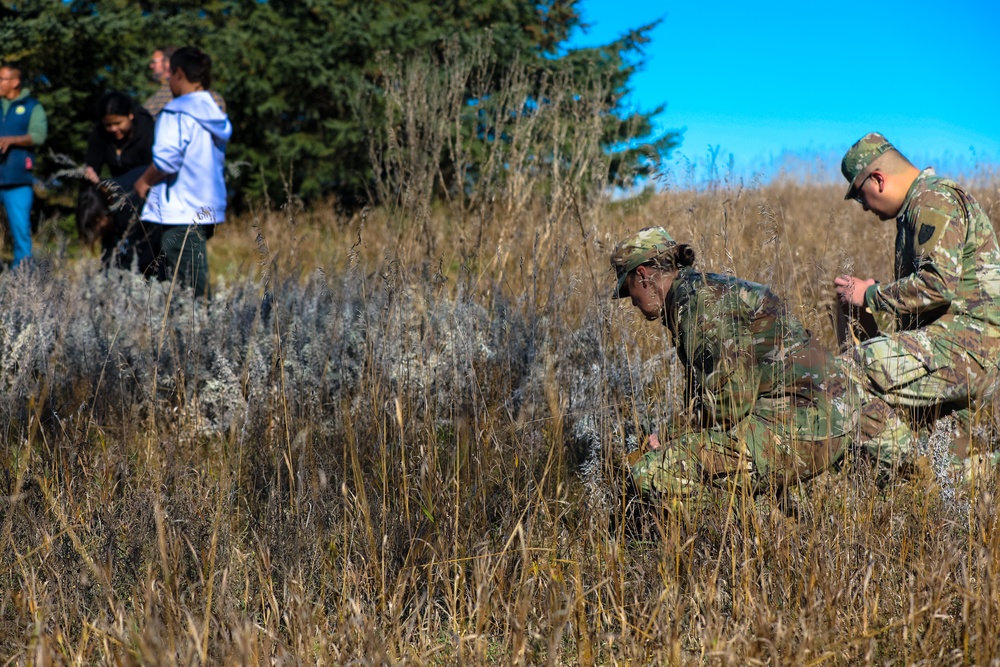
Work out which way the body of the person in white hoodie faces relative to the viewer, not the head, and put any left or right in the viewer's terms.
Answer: facing away from the viewer and to the left of the viewer

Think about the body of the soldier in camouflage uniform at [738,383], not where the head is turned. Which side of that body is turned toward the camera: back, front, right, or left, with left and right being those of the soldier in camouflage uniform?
left

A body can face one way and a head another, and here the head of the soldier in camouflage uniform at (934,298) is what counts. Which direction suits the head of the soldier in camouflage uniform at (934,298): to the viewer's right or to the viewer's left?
to the viewer's left

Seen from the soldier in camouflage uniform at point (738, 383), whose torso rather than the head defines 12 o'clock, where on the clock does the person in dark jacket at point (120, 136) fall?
The person in dark jacket is roughly at 1 o'clock from the soldier in camouflage uniform.

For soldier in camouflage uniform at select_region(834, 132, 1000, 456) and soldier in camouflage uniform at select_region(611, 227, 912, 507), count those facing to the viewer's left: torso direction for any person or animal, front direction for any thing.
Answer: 2

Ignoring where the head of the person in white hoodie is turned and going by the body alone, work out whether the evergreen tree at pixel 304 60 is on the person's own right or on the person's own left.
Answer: on the person's own right

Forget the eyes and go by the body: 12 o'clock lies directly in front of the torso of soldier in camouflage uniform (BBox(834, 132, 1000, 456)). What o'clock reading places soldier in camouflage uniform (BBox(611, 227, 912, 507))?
soldier in camouflage uniform (BBox(611, 227, 912, 507)) is roughly at 10 o'clock from soldier in camouflage uniform (BBox(834, 132, 1000, 456)).

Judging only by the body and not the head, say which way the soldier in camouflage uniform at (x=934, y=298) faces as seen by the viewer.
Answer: to the viewer's left

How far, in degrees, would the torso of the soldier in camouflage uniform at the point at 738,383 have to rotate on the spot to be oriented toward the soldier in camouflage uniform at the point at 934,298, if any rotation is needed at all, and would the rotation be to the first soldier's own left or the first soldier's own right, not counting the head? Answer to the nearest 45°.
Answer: approximately 135° to the first soldier's own right

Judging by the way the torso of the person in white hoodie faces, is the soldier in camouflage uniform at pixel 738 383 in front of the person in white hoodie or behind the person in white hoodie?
behind

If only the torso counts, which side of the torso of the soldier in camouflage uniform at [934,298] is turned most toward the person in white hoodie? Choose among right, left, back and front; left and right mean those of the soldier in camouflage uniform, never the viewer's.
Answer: front
